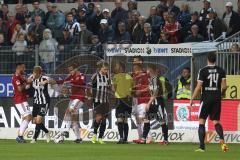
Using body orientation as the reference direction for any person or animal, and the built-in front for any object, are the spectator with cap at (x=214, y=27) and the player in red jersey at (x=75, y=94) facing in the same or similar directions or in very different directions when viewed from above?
same or similar directions

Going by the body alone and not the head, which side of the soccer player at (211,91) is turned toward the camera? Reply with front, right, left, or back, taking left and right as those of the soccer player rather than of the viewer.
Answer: back

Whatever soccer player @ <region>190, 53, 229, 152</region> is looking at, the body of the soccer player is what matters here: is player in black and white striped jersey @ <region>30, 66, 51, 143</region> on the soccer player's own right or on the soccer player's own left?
on the soccer player's own left

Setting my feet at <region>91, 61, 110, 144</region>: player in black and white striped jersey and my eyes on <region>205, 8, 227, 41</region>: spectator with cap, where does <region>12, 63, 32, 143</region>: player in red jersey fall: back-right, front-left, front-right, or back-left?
back-left

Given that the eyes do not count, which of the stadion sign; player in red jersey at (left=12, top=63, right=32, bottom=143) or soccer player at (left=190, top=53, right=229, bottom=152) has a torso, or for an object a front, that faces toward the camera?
the stadion sign

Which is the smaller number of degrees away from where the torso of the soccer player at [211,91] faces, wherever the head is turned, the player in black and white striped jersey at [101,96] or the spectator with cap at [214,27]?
the spectator with cap

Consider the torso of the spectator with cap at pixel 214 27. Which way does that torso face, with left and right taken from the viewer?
facing the viewer and to the left of the viewer

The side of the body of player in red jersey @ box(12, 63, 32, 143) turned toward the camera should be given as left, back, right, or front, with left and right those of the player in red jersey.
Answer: right

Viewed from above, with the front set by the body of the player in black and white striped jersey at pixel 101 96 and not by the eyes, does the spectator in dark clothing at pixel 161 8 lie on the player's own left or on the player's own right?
on the player's own left

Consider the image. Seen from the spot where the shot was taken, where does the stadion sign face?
facing the viewer

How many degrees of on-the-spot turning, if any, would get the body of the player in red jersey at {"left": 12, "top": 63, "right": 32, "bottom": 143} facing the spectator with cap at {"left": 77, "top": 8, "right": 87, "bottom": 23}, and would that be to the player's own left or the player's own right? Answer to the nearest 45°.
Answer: approximately 45° to the player's own left

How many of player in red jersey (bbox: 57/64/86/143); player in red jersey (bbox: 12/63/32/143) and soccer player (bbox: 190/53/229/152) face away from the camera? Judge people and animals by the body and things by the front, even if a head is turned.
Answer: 1

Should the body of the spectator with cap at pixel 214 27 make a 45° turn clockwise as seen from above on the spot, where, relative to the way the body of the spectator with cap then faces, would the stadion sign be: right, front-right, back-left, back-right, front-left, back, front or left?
front-left
